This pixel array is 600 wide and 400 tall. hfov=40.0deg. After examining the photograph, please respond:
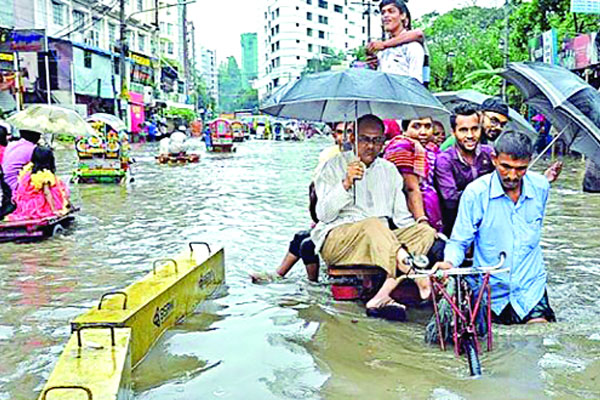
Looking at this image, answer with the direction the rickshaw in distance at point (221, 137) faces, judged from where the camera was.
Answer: facing away from the viewer

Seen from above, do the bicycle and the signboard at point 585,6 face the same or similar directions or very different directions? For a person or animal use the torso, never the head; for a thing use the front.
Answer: same or similar directions

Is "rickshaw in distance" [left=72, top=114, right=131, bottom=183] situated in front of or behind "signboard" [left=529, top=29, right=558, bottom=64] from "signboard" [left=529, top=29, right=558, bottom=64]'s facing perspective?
in front

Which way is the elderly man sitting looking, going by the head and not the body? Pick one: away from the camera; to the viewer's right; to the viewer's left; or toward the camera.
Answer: toward the camera

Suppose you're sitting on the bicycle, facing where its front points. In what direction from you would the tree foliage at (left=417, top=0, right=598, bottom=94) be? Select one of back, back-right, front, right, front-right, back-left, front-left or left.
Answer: back

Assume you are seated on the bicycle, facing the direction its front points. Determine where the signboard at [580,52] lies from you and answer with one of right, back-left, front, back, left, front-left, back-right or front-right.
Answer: back

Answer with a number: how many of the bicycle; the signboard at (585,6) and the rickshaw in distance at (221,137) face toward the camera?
2

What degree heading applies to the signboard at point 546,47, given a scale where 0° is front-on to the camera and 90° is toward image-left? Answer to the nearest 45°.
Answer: approximately 45°

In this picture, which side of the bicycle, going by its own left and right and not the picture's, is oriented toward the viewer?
front

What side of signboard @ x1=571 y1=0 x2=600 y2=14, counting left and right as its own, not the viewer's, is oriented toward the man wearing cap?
front

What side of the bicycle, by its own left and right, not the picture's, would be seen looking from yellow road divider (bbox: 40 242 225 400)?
right

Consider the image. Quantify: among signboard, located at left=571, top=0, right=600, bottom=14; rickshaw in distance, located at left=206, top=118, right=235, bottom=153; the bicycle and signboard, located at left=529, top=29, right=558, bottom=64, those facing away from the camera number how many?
1

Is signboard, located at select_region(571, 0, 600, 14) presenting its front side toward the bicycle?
yes

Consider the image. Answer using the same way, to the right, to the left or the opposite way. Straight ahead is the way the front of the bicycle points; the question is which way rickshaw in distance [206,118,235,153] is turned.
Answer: the opposite way

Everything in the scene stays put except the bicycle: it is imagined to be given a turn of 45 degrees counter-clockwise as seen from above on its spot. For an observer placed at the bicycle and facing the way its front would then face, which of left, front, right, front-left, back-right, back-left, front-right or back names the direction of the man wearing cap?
back-left
